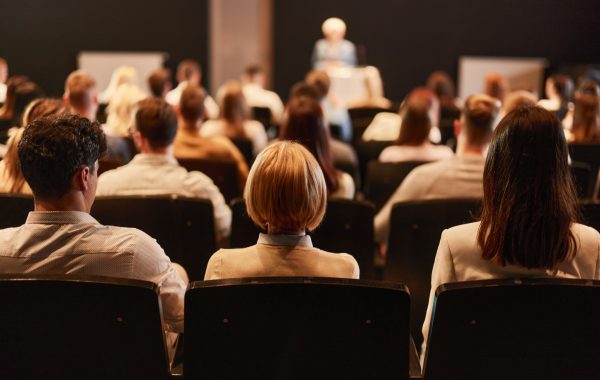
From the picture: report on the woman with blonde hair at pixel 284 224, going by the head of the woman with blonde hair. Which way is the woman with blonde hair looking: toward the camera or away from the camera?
away from the camera

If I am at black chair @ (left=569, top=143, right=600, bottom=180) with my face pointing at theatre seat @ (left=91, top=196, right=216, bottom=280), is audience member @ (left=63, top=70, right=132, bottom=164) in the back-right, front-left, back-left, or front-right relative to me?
front-right

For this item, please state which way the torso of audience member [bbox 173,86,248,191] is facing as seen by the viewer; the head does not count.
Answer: away from the camera

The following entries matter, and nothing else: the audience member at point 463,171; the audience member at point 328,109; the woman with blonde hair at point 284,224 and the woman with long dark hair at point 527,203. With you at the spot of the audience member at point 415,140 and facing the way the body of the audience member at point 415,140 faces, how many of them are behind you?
3

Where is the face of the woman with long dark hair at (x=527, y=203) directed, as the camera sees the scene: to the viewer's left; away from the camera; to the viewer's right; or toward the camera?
away from the camera

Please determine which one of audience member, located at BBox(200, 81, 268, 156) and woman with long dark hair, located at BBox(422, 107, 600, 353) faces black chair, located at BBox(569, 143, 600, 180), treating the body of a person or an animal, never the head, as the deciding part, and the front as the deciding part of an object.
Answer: the woman with long dark hair

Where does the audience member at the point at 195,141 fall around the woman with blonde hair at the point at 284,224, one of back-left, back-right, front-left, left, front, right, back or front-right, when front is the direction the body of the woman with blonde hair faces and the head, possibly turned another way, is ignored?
front

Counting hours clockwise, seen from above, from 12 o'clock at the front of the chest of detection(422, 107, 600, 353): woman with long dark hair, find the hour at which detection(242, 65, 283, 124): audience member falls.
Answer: The audience member is roughly at 11 o'clock from the woman with long dark hair.

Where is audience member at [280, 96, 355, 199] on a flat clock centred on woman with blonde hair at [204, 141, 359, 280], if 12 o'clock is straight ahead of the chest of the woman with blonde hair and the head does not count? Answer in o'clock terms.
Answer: The audience member is roughly at 12 o'clock from the woman with blonde hair.

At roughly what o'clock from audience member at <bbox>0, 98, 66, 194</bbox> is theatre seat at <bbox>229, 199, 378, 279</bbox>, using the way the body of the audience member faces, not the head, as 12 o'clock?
The theatre seat is roughly at 4 o'clock from the audience member.

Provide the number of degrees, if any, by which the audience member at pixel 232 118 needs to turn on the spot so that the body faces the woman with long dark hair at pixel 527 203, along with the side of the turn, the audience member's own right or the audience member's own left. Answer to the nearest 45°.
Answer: approximately 180°

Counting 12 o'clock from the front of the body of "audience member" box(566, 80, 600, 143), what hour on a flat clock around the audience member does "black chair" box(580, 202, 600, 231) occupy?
The black chair is roughly at 6 o'clock from the audience member.

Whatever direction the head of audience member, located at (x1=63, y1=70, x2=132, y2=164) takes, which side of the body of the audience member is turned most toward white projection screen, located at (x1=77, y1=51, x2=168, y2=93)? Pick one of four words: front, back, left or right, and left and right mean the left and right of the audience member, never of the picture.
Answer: front

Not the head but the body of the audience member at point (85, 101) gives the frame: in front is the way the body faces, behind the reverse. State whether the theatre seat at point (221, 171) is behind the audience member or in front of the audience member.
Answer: behind

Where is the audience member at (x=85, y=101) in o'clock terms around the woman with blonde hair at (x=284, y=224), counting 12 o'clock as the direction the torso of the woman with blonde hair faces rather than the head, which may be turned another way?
The audience member is roughly at 11 o'clock from the woman with blonde hair.

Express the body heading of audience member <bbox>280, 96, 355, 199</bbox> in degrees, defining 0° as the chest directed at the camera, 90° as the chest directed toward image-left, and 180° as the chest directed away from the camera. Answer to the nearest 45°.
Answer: approximately 180°

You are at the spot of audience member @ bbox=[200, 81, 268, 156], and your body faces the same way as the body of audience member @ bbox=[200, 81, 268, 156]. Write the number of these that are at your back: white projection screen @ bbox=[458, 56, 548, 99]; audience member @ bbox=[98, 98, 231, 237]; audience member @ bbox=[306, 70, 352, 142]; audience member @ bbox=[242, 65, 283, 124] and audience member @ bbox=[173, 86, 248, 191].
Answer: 2

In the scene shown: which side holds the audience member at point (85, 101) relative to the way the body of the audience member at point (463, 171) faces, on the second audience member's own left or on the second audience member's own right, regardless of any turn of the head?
on the second audience member's own left

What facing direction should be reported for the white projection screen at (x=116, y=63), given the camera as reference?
facing the viewer

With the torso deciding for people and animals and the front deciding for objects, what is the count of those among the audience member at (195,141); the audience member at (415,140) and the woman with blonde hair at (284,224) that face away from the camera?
3
